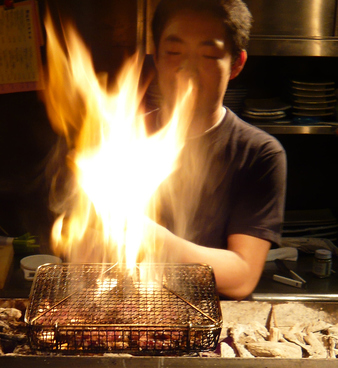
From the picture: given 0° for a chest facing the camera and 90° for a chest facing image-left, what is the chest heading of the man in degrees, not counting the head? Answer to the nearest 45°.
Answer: approximately 45°

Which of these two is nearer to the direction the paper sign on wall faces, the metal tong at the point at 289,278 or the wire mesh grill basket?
the wire mesh grill basket

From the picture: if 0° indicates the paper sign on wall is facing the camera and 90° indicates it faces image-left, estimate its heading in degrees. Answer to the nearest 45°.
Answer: approximately 0°

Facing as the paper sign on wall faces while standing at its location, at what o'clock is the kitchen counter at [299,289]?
The kitchen counter is roughly at 10 o'clock from the paper sign on wall.

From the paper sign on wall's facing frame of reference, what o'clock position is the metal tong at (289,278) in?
The metal tong is roughly at 10 o'clock from the paper sign on wall.

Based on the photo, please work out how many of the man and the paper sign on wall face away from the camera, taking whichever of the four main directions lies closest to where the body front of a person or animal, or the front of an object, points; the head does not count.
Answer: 0
